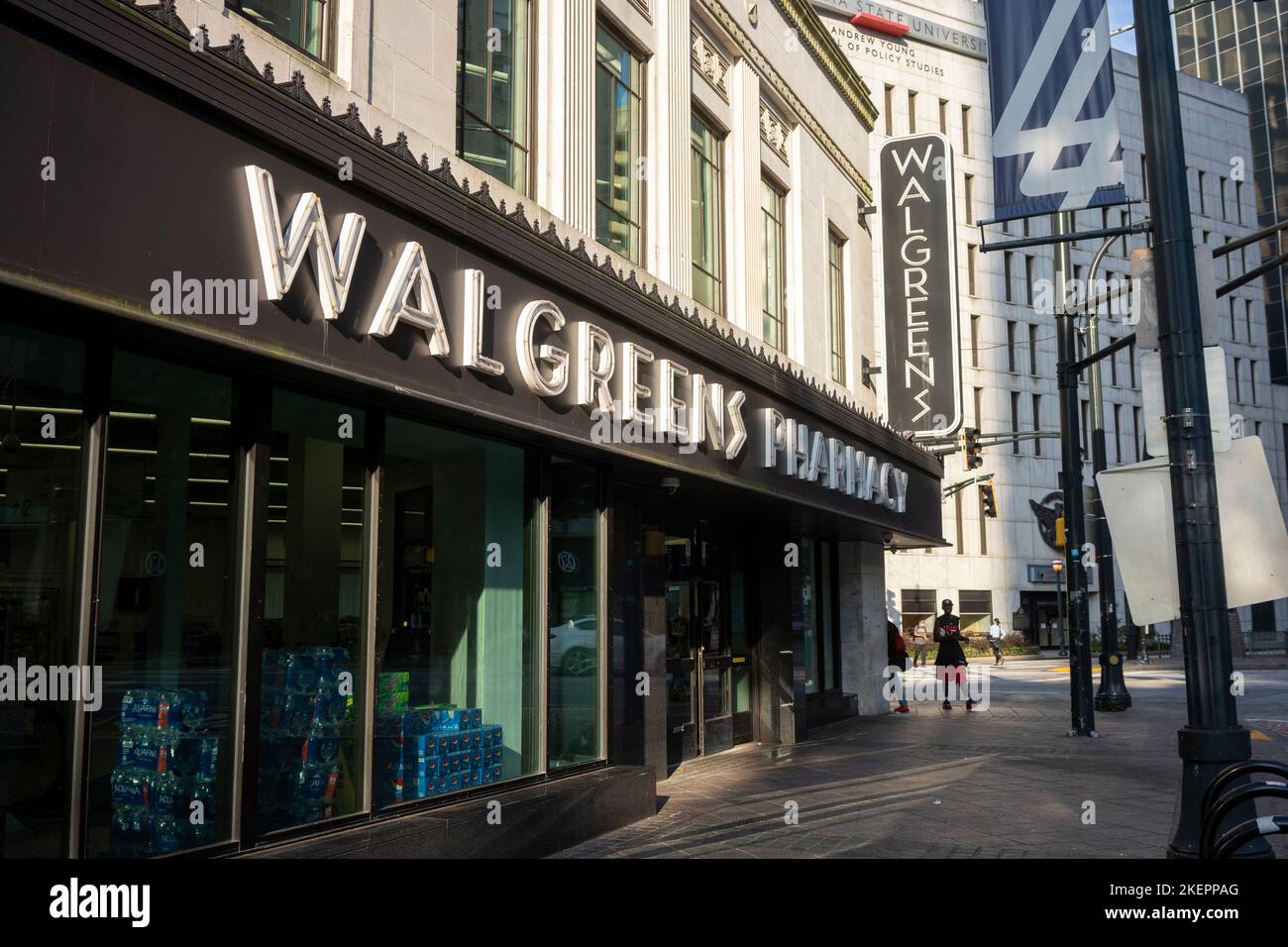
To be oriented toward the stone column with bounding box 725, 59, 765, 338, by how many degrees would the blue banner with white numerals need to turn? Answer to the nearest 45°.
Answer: approximately 90° to its right

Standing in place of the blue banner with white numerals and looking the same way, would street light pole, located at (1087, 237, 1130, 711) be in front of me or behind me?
behind

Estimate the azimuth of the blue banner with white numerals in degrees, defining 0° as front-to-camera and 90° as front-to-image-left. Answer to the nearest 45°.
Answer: approximately 0°

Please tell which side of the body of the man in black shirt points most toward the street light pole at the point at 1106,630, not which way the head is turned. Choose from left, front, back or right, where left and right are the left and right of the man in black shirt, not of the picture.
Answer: left

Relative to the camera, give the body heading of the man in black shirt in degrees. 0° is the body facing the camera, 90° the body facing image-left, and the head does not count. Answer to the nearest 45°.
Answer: approximately 0°

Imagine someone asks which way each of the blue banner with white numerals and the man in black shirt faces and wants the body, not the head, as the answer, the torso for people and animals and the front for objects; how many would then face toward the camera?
2

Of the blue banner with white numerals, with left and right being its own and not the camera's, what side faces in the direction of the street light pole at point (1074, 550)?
back

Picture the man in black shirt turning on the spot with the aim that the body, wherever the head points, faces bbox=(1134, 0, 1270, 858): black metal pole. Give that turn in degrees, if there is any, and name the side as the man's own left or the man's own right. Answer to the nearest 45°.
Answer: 0° — they already face it
